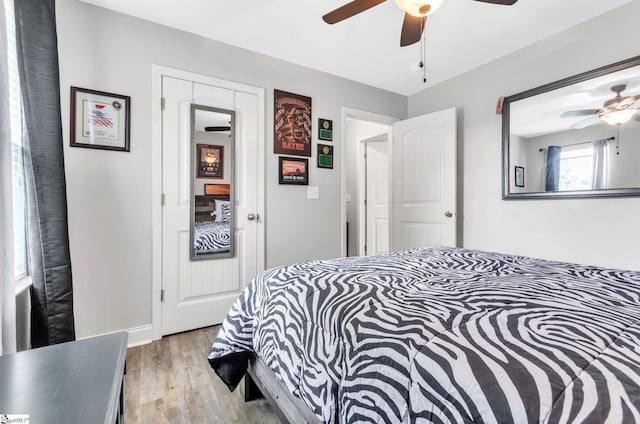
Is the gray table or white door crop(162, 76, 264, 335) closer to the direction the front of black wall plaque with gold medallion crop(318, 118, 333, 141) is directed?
the gray table

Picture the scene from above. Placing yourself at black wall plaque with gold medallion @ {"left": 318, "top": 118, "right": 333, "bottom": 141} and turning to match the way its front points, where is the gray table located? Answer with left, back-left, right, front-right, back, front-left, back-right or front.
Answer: front-right

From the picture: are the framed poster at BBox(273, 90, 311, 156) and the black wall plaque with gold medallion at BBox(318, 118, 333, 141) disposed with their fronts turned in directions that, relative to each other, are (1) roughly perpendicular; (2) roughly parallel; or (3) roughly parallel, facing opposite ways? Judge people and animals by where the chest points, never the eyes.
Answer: roughly parallel

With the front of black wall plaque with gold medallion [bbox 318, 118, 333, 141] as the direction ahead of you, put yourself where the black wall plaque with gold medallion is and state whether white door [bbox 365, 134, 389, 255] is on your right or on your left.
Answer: on your left

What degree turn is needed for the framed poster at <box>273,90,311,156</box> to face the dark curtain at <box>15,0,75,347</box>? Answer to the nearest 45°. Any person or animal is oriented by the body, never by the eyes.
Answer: approximately 90° to its right

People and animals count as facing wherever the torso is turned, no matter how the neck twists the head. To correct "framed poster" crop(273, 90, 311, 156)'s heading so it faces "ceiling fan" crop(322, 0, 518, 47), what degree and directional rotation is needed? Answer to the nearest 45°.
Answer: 0° — it already faces it

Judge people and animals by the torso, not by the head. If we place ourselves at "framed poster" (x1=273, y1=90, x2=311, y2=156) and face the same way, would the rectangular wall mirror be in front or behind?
in front

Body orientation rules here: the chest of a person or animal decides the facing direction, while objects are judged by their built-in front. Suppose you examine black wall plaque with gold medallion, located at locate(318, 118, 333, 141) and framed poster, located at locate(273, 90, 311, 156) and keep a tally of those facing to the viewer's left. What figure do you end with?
0

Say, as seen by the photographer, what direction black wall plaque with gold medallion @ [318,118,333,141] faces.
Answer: facing the viewer and to the right of the viewer

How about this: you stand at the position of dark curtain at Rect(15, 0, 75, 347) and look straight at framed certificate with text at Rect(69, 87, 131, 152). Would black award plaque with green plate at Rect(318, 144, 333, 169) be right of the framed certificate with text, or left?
right

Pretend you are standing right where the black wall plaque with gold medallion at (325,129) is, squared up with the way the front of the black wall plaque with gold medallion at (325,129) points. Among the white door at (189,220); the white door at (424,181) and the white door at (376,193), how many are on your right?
1

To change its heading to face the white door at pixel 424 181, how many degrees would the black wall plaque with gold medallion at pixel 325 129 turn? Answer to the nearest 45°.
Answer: approximately 45° to its left

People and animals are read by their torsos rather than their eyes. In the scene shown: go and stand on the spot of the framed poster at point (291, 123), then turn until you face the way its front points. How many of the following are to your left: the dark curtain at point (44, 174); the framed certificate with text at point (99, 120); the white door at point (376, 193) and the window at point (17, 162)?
1

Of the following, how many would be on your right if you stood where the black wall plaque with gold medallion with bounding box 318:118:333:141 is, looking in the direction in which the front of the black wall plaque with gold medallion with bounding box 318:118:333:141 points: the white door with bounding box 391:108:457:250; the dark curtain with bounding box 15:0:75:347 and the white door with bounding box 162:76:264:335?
2
